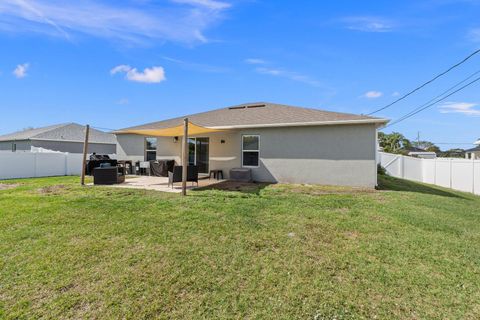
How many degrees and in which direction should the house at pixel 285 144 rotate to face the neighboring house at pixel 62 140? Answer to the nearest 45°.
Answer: approximately 90° to its left

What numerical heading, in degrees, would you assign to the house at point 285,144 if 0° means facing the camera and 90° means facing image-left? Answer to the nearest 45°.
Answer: approximately 225°

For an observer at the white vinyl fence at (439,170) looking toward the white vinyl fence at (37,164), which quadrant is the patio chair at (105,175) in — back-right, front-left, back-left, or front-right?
front-left

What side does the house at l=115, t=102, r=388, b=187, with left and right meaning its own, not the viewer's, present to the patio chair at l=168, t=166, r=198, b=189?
back

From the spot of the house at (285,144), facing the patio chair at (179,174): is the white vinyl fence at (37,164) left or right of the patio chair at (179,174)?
right

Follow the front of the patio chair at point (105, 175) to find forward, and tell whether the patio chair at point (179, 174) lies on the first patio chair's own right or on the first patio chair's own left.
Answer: on the first patio chair's own right

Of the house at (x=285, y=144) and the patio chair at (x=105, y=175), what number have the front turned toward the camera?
0
